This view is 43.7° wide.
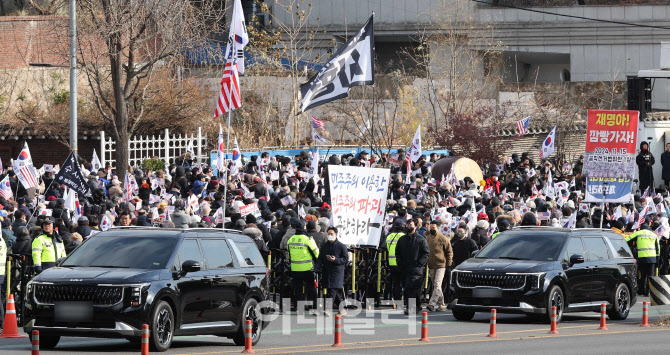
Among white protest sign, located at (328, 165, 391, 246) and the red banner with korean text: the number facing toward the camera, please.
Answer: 2

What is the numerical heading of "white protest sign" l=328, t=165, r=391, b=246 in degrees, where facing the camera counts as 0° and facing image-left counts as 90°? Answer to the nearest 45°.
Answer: approximately 0°

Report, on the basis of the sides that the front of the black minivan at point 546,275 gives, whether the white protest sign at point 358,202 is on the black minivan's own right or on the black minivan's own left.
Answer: on the black minivan's own right

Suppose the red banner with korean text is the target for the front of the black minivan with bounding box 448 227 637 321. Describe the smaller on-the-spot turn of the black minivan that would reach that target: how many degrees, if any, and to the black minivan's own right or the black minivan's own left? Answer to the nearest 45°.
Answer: approximately 135° to the black minivan's own right

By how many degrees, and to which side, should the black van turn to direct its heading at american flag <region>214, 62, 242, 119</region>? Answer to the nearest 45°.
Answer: approximately 135° to its right

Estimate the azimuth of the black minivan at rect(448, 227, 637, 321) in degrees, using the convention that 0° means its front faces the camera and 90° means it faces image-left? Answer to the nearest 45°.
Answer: approximately 45°

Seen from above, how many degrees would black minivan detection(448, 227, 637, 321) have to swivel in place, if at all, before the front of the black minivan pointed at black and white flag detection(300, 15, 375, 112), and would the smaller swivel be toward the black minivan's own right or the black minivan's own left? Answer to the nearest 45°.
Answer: approximately 90° to the black minivan's own right

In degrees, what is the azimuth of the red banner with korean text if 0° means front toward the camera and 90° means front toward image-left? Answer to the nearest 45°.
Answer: approximately 0°
